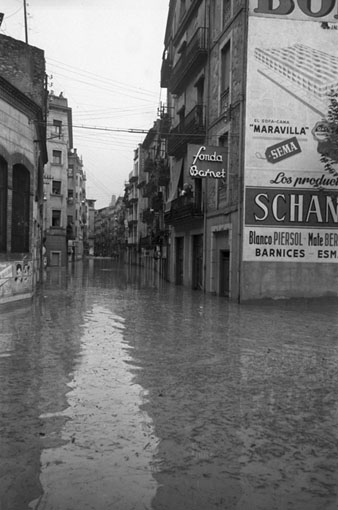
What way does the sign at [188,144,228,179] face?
toward the camera

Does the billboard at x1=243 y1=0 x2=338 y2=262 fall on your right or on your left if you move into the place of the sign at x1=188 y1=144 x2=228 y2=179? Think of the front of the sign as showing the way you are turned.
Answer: on your left

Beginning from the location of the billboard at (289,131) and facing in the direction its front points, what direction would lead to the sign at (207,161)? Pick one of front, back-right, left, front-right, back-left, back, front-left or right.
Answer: right

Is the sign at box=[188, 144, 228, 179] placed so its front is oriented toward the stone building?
no

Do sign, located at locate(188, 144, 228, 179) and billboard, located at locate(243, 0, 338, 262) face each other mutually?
no

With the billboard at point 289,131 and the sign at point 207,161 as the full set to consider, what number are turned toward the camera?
2

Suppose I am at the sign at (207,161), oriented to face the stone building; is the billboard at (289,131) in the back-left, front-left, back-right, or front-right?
back-left

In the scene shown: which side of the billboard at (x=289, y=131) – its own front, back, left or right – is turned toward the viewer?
front

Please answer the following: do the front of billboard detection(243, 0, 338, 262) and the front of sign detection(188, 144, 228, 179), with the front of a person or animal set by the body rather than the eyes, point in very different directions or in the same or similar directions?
same or similar directions

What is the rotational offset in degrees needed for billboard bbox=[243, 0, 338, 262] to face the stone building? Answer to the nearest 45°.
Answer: approximately 90° to its right
